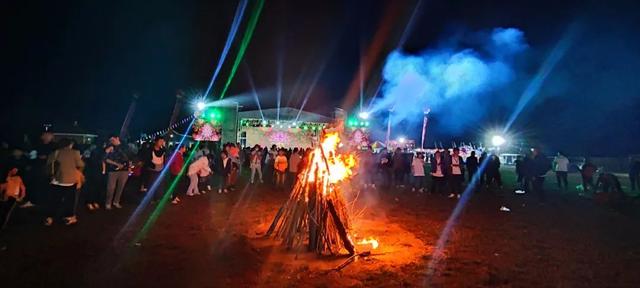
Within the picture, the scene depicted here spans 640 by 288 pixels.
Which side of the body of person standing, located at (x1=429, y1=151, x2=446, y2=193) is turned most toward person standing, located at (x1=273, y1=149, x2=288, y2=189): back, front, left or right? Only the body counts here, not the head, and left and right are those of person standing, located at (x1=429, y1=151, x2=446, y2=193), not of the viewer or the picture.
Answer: right

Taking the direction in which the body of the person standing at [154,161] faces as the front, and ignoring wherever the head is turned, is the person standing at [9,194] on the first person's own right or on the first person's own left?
on the first person's own right

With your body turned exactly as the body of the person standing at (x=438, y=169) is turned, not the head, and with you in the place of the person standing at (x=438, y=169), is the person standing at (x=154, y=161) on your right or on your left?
on your right
